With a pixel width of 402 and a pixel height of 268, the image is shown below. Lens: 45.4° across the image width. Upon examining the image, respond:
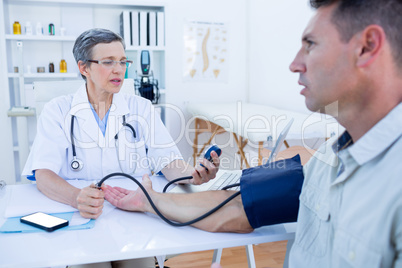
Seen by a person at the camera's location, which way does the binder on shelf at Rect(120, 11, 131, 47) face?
facing the viewer

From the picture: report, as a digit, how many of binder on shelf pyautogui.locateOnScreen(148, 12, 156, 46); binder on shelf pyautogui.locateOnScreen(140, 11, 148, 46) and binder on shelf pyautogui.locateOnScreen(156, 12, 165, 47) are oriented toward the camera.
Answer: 3

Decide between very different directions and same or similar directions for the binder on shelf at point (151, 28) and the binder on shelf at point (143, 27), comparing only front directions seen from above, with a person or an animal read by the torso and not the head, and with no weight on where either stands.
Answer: same or similar directions

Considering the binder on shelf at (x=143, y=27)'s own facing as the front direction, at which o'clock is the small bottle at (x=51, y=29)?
The small bottle is roughly at 3 o'clock from the binder on shelf.

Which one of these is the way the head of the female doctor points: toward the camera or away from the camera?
toward the camera

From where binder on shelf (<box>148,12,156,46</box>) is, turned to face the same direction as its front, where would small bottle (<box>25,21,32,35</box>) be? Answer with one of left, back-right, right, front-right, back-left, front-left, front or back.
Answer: right

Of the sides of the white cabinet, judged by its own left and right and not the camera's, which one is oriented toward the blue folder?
front

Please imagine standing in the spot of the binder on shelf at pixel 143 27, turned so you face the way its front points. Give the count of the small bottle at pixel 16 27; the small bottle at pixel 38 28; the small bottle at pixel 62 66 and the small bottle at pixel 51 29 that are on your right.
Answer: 4

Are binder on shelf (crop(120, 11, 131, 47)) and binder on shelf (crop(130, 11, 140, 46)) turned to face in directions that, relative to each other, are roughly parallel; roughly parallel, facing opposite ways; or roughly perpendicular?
roughly parallel

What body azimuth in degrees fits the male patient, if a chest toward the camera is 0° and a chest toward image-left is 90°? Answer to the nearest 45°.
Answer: approximately 45°

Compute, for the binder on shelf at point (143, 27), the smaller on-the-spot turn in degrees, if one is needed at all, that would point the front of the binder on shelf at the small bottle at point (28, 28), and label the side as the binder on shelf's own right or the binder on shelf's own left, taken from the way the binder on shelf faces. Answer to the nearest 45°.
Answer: approximately 90° to the binder on shelf's own right

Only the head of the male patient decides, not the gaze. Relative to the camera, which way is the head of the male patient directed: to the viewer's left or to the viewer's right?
to the viewer's left

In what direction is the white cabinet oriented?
toward the camera

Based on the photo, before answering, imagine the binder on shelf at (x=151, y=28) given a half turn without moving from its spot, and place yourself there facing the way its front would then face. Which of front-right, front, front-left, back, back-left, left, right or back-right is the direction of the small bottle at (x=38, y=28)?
left

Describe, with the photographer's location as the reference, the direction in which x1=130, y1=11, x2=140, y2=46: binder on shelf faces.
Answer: facing the viewer

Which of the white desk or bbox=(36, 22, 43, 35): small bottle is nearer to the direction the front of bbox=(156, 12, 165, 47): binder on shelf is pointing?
the white desk
